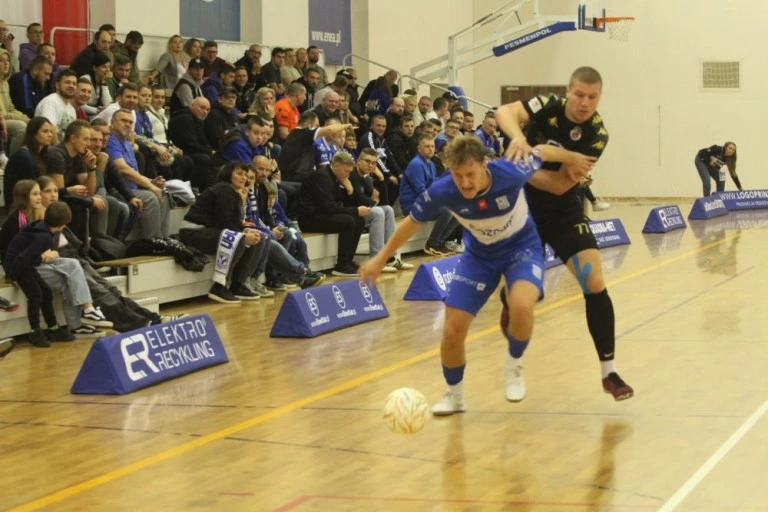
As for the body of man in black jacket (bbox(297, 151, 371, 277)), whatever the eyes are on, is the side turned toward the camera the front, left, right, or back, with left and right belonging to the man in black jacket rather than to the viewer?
right

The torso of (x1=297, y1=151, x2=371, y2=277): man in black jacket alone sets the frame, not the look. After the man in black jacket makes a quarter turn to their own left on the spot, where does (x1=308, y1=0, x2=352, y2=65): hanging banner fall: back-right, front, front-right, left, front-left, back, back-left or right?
front

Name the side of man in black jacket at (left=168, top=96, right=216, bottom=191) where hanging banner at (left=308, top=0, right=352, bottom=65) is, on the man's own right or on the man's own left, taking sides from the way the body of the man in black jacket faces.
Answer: on the man's own left

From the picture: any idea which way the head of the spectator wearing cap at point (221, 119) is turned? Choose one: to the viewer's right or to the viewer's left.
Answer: to the viewer's right

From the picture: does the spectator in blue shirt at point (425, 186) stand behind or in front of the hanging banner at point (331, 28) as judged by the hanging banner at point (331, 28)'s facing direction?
in front

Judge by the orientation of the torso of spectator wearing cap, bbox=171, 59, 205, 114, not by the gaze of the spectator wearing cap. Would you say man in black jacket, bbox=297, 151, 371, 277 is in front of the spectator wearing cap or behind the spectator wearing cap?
in front

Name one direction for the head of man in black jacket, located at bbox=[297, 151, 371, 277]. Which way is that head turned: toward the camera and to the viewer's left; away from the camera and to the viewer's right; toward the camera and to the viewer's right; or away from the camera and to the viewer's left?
toward the camera and to the viewer's right

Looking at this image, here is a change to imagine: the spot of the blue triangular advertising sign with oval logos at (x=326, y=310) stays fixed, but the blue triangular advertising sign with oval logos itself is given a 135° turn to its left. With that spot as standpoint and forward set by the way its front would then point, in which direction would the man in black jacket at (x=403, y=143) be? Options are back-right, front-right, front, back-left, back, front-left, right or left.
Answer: front

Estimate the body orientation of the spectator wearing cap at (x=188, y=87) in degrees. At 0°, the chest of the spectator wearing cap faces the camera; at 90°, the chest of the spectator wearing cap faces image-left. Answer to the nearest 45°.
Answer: approximately 315°

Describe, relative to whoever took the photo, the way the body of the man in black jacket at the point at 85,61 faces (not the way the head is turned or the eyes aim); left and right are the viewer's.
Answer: facing the viewer and to the right of the viewer

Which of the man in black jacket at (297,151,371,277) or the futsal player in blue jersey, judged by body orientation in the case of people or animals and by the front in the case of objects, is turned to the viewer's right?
the man in black jacket

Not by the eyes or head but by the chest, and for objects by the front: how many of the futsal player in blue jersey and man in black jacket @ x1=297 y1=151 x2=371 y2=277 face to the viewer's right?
1

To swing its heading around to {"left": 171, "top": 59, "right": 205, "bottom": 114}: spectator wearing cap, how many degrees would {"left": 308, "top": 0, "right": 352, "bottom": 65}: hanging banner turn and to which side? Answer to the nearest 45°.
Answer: approximately 45° to its right

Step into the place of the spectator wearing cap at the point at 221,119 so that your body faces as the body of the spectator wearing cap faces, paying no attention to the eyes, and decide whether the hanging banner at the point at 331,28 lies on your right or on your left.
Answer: on your left
